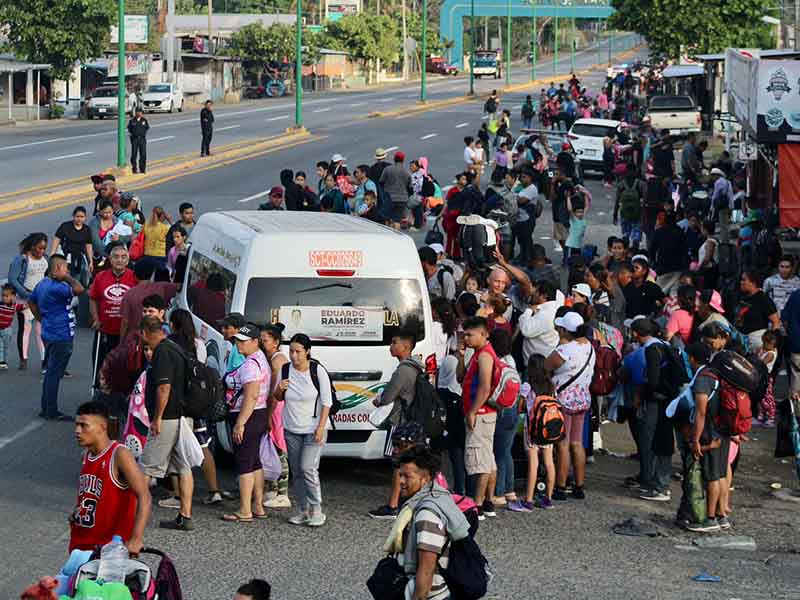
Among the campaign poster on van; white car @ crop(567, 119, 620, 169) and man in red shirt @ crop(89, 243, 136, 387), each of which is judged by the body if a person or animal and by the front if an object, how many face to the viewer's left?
0

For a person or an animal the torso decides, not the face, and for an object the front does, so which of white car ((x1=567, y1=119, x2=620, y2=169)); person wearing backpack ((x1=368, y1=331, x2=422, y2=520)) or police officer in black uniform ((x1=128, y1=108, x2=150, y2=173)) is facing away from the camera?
the white car

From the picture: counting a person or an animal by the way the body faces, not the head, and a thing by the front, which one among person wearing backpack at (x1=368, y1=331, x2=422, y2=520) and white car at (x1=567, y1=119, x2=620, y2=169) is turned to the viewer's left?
the person wearing backpack

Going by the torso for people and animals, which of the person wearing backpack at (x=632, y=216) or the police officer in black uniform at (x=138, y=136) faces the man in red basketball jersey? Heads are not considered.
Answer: the police officer in black uniform

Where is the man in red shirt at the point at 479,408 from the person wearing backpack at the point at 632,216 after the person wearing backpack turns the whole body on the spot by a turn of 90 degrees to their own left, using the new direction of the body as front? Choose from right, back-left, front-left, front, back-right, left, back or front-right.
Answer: left

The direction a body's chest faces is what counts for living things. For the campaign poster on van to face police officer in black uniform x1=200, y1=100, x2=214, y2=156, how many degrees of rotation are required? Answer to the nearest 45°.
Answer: approximately 180°

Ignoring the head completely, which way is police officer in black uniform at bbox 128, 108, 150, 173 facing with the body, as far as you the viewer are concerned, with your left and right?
facing the viewer

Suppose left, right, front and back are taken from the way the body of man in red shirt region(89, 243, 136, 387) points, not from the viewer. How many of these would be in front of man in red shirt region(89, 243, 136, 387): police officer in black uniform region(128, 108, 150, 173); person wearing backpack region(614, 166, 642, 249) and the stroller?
1

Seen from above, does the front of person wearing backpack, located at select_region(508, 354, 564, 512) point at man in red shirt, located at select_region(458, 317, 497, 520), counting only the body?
no

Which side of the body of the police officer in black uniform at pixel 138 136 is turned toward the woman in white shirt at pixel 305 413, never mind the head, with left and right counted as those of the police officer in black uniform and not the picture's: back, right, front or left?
front

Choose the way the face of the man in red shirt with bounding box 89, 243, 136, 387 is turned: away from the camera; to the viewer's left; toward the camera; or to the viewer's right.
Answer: toward the camera

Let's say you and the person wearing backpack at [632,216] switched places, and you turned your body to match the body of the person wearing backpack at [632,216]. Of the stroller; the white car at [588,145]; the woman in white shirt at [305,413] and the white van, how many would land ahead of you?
1

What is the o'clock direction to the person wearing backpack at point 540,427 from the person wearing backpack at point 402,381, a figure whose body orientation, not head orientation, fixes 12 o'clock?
the person wearing backpack at point 540,427 is roughly at 5 o'clock from the person wearing backpack at point 402,381.

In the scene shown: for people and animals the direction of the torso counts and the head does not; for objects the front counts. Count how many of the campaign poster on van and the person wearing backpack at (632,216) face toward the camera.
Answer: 1

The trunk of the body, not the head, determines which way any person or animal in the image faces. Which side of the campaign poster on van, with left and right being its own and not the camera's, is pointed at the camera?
front

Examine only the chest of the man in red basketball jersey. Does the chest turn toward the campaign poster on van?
no
